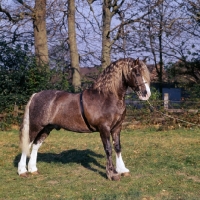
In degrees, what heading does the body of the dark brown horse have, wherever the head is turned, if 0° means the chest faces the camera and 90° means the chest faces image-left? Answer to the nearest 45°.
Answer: approximately 270°

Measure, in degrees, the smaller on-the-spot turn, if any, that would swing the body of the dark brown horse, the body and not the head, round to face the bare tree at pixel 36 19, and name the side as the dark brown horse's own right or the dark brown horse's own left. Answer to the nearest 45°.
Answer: approximately 90° to the dark brown horse's own left
